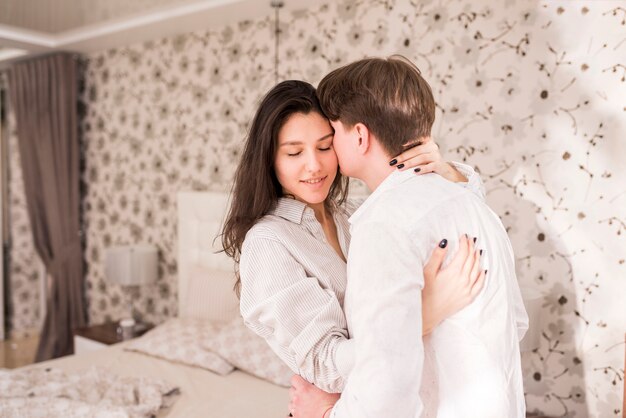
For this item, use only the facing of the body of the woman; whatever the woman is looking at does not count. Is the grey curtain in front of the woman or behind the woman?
behind

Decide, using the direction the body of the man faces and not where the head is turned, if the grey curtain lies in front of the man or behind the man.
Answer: in front

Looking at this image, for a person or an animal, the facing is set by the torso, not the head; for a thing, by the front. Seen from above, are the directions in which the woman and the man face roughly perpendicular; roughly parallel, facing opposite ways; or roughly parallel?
roughly parallel, facing opposite ways

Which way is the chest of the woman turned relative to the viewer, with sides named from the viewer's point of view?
facing the viewer and to the right of the viewer

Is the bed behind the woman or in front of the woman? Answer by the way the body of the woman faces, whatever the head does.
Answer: behind

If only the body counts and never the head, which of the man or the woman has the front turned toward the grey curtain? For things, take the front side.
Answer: the man

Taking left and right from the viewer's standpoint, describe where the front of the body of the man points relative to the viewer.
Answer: facing away from the viewer and to the left of the viewer

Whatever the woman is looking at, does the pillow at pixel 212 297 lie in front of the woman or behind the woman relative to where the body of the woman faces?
behind

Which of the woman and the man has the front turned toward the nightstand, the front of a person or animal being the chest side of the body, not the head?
the man

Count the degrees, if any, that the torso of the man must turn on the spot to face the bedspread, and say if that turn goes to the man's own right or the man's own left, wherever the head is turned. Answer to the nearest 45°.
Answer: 0° — they already face it

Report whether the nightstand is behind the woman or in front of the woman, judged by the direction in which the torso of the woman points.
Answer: behind

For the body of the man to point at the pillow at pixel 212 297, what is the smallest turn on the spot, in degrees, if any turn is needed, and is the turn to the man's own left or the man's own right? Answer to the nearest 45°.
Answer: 0° — they already face it

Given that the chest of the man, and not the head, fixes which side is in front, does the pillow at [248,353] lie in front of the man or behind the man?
in front

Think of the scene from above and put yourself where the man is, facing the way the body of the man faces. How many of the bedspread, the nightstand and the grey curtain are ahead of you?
3

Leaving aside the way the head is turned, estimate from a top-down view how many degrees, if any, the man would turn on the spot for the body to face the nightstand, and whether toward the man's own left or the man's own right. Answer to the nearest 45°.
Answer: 0° — they already face it
